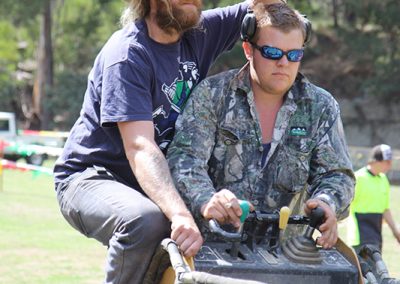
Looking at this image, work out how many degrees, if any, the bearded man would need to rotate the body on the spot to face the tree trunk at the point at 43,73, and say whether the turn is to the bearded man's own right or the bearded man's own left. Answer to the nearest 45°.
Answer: approximately 135° to the bearded man's own left

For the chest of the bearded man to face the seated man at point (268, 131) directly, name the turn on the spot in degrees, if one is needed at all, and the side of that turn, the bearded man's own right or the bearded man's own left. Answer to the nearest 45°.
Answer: approximately 45° to the bearded man's own left

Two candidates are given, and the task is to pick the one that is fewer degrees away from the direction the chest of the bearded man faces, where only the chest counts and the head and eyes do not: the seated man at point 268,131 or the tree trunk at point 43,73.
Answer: the seated man

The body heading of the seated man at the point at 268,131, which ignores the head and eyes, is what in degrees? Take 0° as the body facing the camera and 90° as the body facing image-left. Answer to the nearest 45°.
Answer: approximately 0°

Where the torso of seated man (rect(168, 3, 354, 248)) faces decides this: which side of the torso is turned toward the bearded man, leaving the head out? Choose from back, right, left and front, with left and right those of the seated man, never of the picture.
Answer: right
